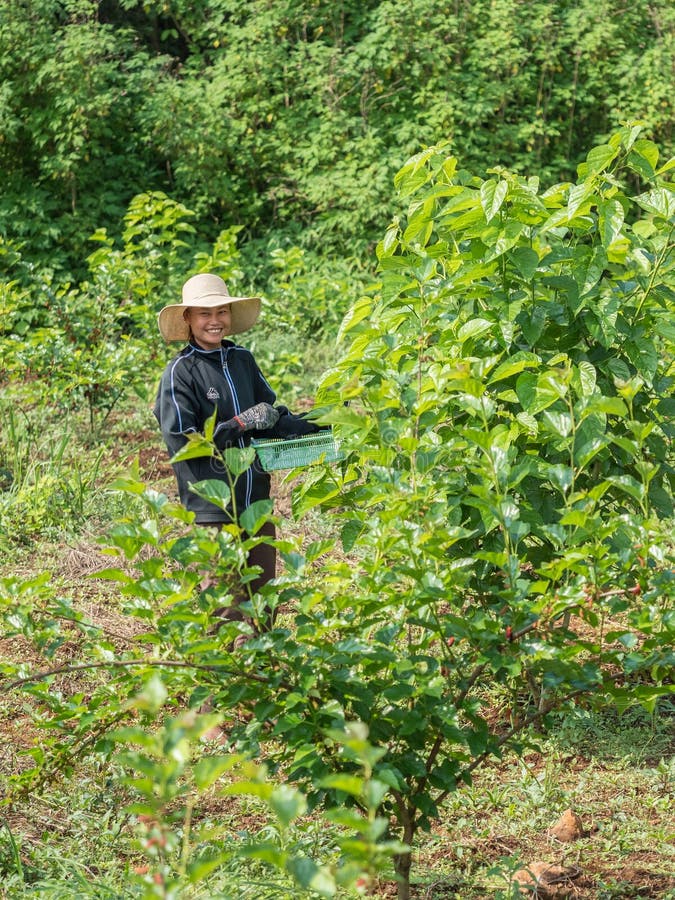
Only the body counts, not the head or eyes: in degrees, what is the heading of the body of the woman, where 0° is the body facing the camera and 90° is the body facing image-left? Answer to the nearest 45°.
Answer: approximately 315°
